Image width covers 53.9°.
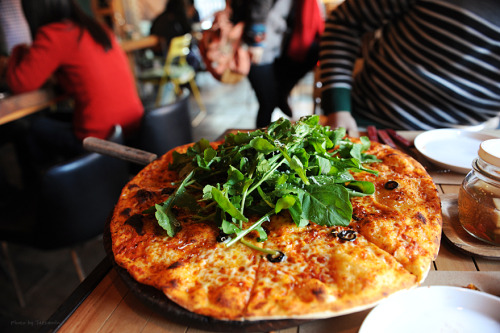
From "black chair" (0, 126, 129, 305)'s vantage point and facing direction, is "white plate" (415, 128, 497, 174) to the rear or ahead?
to the rear

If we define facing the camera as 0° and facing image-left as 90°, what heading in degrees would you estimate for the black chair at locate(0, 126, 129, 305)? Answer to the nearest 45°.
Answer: approximately 135°

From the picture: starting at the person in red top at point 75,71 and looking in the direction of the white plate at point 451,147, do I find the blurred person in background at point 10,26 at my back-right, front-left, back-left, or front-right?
back-left

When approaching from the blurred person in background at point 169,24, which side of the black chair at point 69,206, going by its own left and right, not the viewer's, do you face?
right

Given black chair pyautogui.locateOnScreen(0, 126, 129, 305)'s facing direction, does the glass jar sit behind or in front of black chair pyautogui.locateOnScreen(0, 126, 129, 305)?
behind

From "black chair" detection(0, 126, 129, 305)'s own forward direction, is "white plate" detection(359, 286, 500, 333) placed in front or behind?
behind

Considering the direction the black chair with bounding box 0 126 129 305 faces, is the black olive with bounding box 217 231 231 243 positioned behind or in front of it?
behind

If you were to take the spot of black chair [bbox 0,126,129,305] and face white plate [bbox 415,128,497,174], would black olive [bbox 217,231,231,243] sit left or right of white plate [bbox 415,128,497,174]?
right

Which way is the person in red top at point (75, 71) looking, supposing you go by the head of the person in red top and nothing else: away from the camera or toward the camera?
away from the camera

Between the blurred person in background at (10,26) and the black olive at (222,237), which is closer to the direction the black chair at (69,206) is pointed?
the blurred person in background
